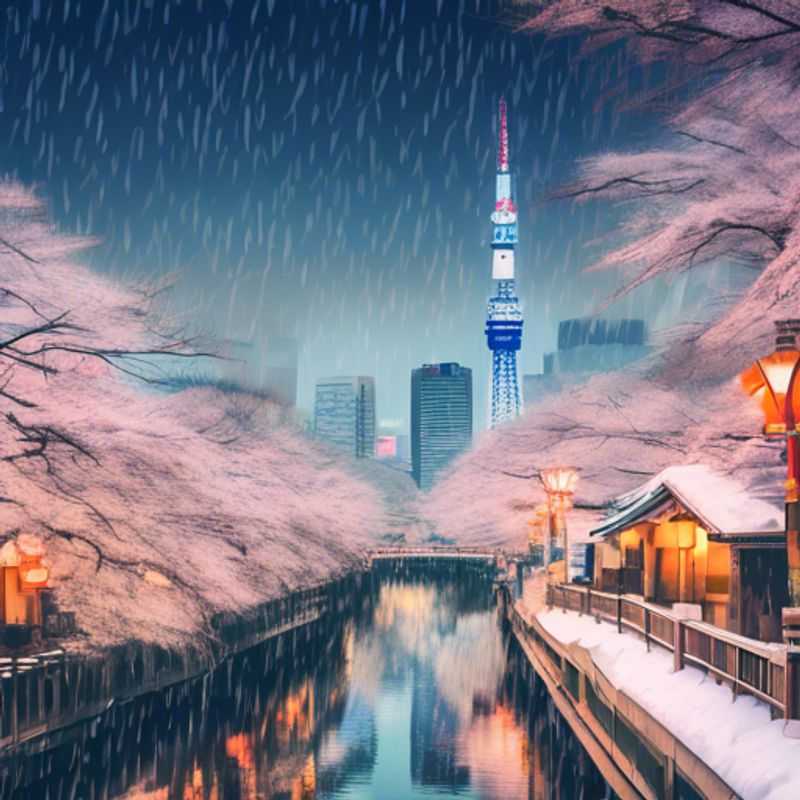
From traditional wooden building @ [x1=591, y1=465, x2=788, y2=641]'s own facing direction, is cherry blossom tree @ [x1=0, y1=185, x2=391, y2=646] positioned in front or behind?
in front

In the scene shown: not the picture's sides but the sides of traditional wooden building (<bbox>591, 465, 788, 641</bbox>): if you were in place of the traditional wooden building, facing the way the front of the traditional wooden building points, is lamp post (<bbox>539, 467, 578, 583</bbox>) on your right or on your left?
on your right

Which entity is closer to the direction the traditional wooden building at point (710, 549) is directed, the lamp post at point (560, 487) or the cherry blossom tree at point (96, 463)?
the cherry blossom tree

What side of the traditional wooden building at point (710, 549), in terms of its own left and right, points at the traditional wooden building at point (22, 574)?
front

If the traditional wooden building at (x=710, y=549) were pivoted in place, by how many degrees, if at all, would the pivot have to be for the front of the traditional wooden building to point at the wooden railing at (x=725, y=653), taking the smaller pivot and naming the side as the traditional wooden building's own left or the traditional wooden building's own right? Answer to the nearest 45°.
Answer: approximately 45° to the traditional wooden building's own left

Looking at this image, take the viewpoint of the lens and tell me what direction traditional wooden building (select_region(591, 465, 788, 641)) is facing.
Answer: facing the viewer and to the left of the viewer

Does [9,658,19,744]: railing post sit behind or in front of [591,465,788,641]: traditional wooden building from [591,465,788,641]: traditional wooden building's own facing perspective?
in front
